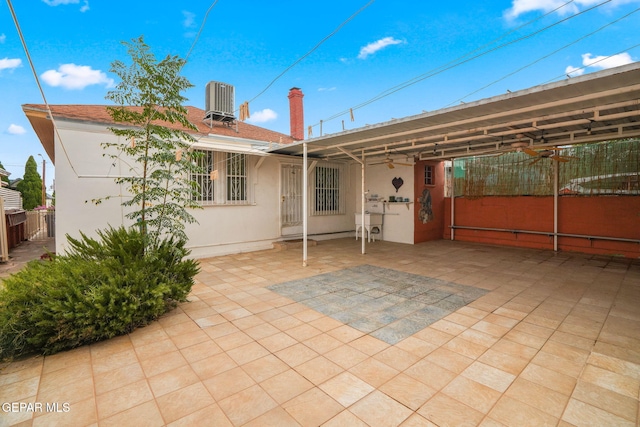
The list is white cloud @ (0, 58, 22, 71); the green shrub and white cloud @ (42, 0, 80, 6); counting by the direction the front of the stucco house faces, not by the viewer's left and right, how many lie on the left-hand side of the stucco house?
0

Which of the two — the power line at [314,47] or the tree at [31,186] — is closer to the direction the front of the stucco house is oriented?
the power line

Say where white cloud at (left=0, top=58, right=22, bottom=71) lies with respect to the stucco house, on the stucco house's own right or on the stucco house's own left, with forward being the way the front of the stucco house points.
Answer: on the stucco house's own right

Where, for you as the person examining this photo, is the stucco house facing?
facing the viewer and to the right of the viewer

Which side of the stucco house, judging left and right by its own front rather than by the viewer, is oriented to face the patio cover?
front
